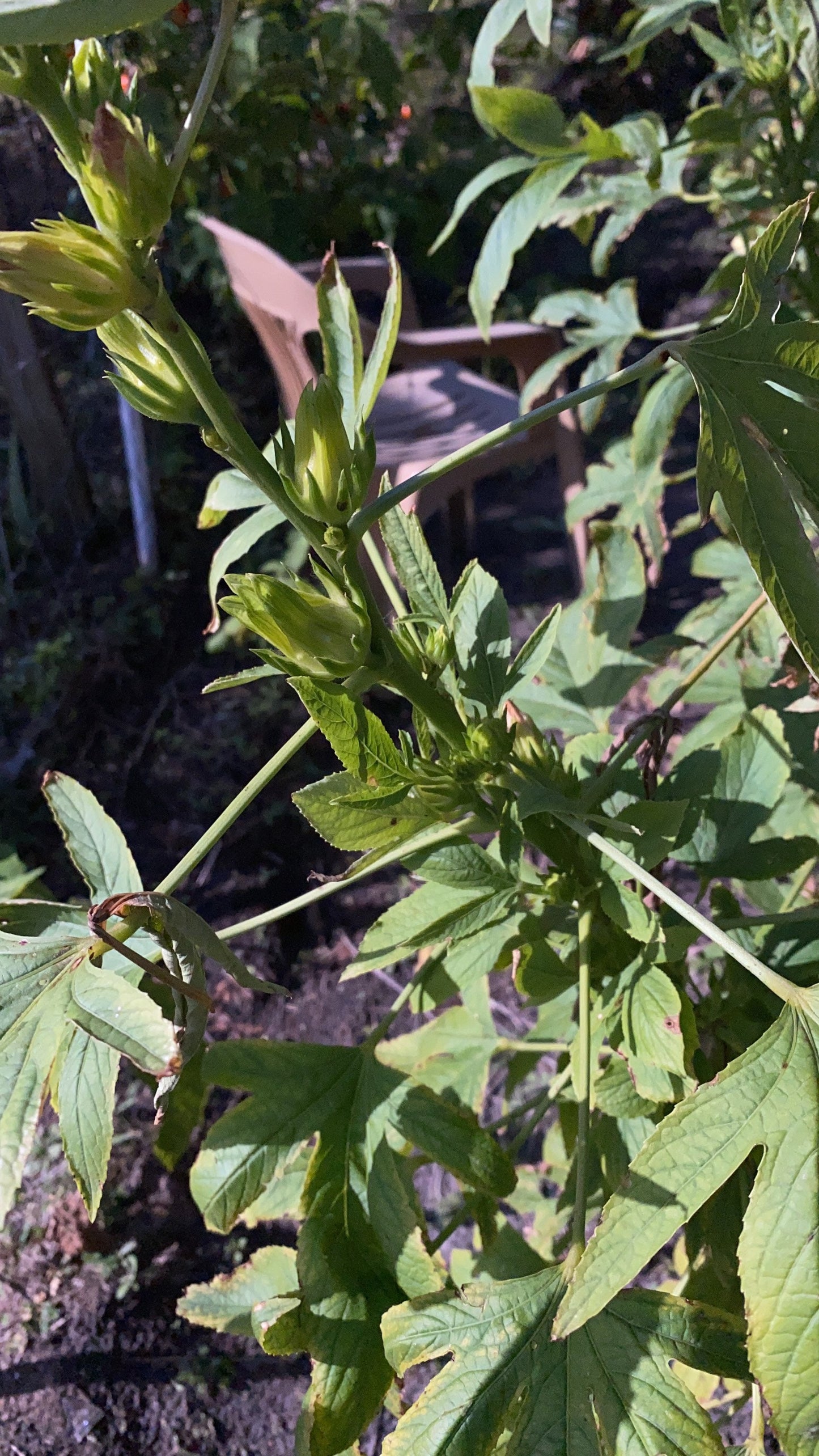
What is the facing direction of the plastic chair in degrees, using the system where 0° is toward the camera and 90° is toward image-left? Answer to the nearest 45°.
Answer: approximately 315°

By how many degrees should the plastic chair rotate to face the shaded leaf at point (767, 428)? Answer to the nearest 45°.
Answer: approximately 45° to its right

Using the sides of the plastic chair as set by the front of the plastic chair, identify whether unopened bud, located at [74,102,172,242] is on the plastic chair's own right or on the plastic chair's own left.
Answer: on the plastic chair's own right

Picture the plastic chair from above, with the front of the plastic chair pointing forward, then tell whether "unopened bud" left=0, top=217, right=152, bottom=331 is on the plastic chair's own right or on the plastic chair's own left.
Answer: on the plastic chair's own right

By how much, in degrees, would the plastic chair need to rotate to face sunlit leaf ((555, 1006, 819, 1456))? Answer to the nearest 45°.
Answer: approximately 45° to its right

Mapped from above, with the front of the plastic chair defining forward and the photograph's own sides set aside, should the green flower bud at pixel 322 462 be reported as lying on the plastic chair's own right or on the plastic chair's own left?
on the plastic chair's own right
